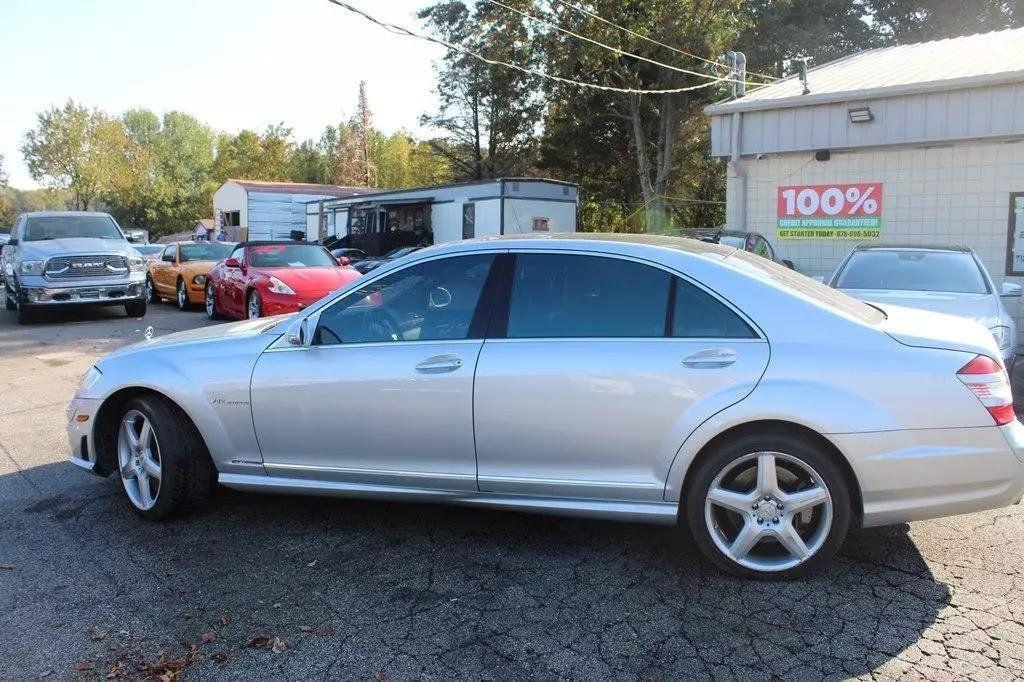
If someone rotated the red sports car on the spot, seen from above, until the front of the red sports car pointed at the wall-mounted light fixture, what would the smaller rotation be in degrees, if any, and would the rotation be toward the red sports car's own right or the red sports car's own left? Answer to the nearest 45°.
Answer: approximately 45° to the red sports car's own left

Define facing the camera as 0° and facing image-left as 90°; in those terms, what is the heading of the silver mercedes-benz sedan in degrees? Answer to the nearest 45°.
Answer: approximately 90°

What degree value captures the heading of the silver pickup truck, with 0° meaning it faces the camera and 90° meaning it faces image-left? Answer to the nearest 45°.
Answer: approximately 0°

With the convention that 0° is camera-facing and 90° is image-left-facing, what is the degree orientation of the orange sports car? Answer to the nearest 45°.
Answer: approximately 315°

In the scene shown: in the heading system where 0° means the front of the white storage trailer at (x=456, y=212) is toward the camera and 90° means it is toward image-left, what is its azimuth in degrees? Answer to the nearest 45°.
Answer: approximately 45°

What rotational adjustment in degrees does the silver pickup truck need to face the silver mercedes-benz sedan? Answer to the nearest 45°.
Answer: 0° — it already faces it

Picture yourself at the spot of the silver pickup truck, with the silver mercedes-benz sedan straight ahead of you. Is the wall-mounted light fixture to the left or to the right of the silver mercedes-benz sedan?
left
